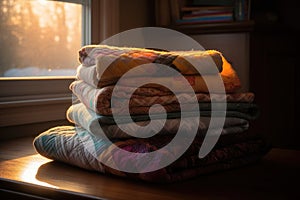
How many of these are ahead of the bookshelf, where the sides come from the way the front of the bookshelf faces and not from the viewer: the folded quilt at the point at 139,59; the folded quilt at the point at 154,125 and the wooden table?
3

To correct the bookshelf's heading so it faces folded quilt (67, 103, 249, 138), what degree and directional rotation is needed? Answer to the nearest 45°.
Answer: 0° — it already faces it

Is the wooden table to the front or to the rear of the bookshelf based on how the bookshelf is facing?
to the front

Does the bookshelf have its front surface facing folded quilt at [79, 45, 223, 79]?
yes

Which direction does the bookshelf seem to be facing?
toward the camera

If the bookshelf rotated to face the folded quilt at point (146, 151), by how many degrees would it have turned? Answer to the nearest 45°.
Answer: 0° — it already faces it

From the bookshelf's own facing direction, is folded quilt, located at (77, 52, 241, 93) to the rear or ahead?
ahead
